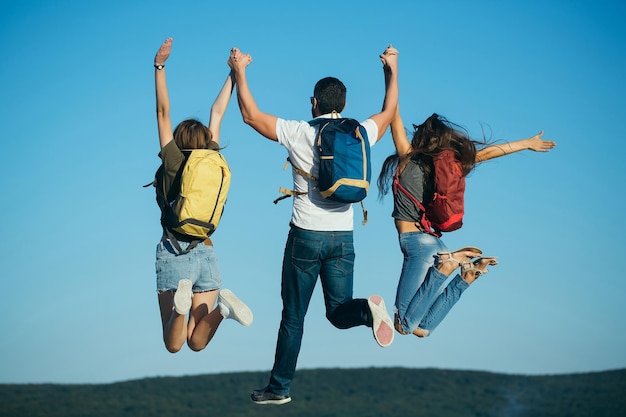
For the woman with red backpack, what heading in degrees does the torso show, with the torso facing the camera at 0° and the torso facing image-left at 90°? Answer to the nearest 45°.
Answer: approximately 135°

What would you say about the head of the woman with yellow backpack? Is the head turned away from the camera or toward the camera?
away from the camera

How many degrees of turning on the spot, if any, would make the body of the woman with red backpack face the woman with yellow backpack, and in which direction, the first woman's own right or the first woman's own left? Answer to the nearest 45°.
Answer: approximately 45° to the first woman's own left
